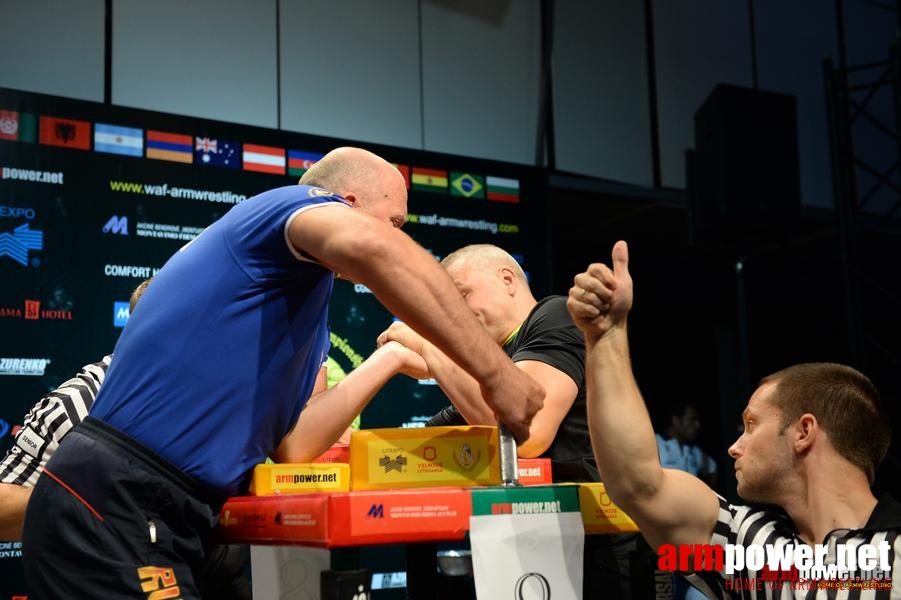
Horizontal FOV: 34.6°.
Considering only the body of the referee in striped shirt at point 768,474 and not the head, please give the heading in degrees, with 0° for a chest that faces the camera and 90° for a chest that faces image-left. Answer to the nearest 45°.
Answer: approximately 45°

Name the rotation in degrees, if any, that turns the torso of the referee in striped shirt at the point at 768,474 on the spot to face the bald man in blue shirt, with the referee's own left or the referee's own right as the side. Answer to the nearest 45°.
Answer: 0° — they already face them

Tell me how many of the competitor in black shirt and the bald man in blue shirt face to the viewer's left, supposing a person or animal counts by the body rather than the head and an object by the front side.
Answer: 1

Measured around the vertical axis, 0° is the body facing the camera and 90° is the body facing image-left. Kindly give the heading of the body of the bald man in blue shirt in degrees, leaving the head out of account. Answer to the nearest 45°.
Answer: approximately 270°

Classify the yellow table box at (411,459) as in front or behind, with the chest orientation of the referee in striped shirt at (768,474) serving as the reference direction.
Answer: in front

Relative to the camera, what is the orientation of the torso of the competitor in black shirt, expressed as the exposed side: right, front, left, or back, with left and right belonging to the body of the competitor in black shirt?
left

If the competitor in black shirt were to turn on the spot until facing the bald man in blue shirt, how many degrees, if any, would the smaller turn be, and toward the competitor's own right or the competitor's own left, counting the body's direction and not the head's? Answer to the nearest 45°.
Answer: approximately 45° to the competitor's own left

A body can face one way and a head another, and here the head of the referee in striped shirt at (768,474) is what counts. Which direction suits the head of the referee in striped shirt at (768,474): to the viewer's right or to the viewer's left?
to the viewer's left

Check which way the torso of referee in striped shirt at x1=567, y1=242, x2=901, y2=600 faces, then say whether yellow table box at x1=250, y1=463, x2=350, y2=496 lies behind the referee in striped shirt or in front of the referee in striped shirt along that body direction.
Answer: in front
